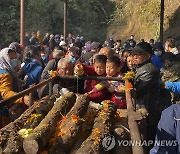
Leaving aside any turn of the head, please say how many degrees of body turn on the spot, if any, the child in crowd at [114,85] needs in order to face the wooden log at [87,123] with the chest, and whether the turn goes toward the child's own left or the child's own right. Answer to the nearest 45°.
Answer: approximately 45° to the child's own left

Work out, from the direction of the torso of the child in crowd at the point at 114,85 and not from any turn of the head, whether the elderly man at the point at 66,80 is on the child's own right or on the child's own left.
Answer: on the child's own right

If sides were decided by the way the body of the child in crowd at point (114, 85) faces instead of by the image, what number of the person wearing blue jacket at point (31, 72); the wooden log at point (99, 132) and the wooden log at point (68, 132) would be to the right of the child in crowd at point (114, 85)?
1

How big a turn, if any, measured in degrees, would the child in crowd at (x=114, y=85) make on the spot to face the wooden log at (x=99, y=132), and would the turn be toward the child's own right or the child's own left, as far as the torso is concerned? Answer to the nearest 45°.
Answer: approximately 45° to the child's own left

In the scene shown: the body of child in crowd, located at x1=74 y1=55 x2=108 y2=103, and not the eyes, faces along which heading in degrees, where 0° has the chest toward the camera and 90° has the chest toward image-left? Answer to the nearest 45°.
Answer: approximately 0°

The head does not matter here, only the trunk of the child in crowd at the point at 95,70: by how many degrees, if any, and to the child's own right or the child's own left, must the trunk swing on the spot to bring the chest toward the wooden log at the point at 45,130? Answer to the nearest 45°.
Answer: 0° — they already face it

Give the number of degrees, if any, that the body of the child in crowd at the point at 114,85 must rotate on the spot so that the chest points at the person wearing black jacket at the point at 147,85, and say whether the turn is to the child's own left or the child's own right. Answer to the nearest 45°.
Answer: approximately 90° to the child's own left

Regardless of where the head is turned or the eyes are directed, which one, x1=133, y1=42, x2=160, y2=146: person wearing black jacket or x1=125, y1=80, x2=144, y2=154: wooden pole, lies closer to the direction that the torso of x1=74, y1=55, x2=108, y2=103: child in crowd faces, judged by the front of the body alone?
the wooden pole

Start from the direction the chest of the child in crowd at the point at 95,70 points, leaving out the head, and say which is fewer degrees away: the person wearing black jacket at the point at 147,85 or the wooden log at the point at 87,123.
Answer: the wooden log

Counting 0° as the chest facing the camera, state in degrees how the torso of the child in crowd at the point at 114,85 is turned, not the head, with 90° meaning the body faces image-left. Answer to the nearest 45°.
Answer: approximately 45°
